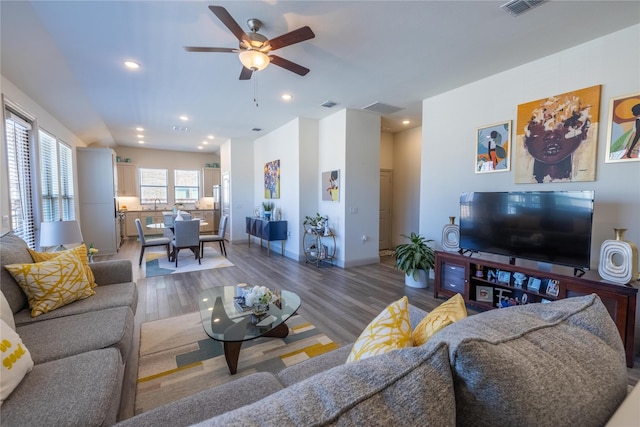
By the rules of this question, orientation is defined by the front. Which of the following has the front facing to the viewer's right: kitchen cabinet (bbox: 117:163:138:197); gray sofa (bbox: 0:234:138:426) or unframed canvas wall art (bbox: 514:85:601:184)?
the gray sofa

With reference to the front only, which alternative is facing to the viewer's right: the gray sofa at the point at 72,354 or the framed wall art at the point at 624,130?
the gray sofa

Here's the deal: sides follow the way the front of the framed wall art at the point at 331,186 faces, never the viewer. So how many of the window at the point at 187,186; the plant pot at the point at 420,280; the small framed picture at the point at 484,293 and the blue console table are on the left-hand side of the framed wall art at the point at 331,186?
2

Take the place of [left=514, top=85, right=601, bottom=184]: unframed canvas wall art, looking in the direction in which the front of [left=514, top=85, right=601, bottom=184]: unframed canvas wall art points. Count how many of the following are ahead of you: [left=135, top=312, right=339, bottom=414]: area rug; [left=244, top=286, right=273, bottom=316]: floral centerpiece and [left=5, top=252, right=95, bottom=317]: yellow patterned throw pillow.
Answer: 3

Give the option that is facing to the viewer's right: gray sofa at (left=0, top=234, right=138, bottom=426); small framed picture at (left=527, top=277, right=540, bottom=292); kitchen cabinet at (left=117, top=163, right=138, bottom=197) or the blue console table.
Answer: the gray sofa

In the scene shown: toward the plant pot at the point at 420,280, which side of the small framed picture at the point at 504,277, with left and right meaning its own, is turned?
right
